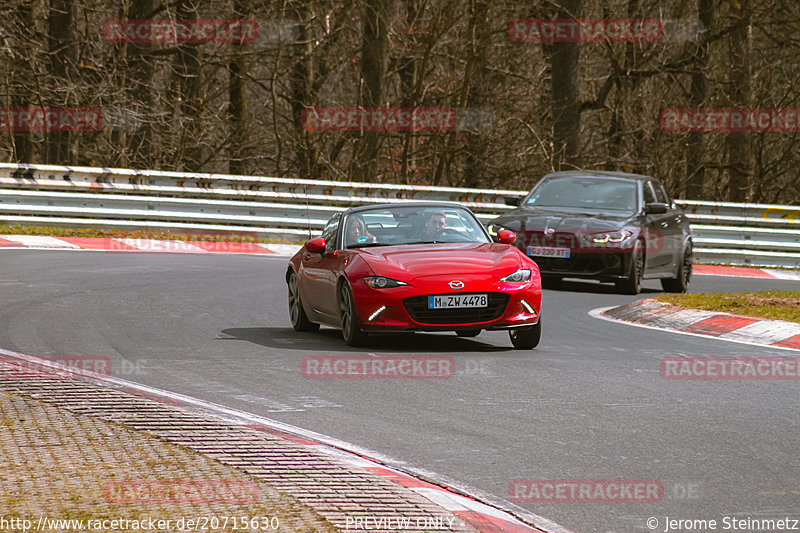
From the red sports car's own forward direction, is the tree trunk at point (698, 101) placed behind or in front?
behind

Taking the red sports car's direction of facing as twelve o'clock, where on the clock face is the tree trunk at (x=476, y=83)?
The tree trunk is roughly at 6 o'clock from the red sports car.

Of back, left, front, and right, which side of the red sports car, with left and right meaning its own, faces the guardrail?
back

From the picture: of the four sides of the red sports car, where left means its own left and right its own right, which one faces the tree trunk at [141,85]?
back

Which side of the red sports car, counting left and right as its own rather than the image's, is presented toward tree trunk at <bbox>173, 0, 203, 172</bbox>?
back

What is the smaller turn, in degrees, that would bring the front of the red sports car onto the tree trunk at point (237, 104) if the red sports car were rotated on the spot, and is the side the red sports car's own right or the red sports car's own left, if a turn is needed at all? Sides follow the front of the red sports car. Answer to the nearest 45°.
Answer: approximately 180°

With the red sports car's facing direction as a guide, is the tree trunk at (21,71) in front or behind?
behind

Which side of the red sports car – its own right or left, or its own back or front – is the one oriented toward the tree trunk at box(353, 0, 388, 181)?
back

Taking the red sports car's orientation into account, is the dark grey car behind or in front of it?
behind

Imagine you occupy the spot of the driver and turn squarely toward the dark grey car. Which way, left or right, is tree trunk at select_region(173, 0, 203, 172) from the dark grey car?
left

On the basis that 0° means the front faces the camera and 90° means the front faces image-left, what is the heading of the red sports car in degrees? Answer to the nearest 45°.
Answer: approximately 0°

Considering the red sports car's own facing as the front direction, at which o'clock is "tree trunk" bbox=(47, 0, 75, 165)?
The tree trunk is roughly at 5 o'clock from the red sports car.

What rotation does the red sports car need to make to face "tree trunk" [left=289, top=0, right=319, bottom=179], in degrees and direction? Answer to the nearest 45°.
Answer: approximately 180°
